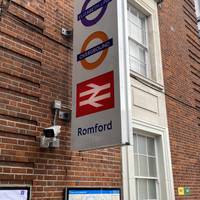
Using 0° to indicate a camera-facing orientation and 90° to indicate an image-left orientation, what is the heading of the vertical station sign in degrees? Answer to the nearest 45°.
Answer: approximately 45°

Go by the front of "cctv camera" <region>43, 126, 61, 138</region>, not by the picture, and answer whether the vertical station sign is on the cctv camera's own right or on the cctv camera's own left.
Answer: on the cctv camera's own left

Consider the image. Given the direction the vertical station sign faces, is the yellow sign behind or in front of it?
behind
